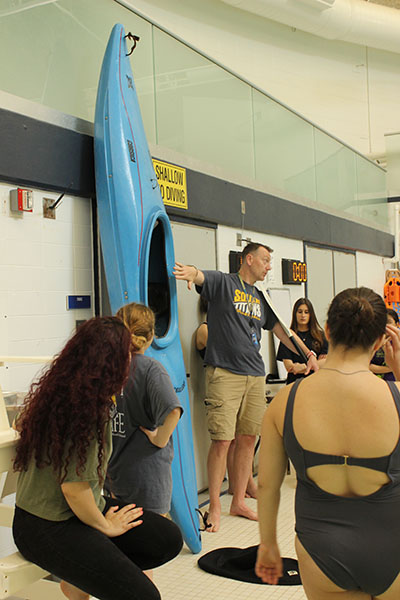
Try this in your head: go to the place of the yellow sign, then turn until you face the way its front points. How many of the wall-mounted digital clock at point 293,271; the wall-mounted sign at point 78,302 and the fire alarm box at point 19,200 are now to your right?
2

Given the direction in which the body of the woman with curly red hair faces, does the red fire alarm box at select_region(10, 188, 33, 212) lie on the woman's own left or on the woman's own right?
on the woman's own left

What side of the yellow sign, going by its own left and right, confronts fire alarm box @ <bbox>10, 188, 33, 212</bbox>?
right

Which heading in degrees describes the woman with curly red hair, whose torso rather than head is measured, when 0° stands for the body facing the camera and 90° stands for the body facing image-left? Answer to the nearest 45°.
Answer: approximately 270°

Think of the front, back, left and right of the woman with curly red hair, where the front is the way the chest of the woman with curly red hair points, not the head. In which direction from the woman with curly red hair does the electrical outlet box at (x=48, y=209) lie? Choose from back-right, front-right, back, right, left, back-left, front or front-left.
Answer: left

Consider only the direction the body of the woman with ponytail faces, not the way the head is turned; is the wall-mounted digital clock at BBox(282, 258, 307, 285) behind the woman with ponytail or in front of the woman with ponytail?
in front

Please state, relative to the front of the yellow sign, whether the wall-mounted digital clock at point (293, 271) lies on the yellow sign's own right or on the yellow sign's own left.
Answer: on the yellow sign's own left

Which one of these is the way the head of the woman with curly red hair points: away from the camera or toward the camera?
away from the camera

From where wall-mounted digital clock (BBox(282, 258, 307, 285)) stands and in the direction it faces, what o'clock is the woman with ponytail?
The woman with ponytail is roughly at 2 o'clock from the wall-mounted digital clock.

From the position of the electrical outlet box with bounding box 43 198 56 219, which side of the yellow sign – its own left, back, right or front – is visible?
right
